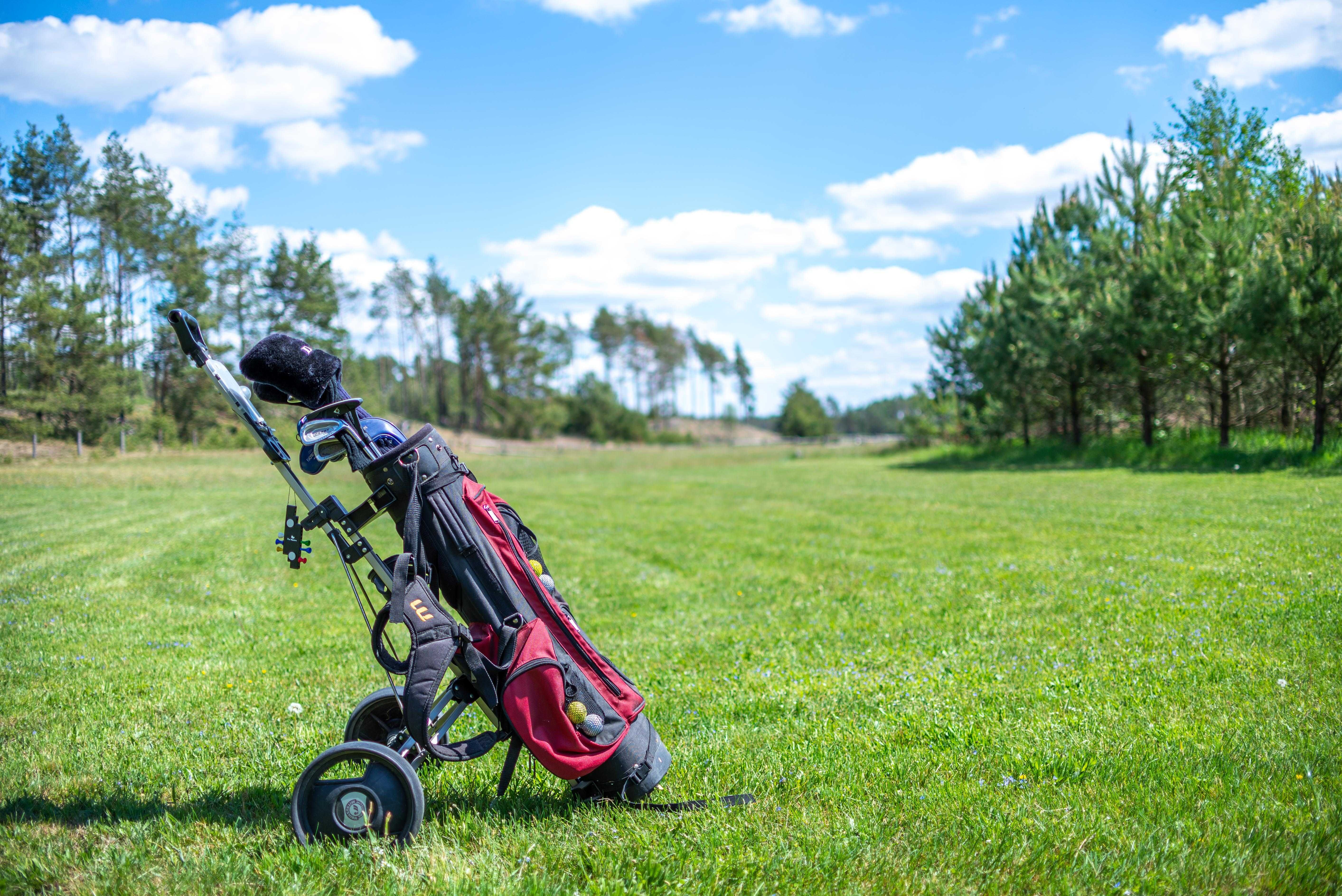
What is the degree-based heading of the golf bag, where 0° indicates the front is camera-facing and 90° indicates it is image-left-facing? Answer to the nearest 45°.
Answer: approximately 270°

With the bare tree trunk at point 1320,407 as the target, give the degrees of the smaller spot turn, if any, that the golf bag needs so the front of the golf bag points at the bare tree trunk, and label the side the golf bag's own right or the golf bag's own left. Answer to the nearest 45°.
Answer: approximately 45° to the golf bag's own left

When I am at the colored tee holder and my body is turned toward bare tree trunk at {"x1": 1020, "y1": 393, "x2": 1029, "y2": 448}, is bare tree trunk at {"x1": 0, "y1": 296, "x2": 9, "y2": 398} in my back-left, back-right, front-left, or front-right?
front-left

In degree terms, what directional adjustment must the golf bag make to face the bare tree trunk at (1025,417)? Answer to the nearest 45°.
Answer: approximately 45° to its left

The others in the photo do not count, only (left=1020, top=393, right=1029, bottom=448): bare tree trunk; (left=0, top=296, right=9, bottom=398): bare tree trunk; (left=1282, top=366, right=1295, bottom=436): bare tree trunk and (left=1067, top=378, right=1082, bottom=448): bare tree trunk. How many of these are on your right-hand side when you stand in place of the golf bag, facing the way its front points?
0
